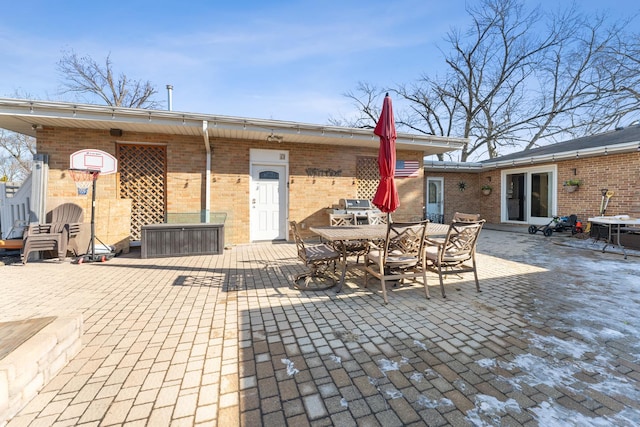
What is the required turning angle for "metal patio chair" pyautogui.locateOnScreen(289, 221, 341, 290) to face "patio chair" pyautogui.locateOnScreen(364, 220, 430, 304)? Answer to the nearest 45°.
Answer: approximately 45° to its right

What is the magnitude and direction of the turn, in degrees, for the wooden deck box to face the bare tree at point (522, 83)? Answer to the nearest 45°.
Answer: approximately 90° to its left

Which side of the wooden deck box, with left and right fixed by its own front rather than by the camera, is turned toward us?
front

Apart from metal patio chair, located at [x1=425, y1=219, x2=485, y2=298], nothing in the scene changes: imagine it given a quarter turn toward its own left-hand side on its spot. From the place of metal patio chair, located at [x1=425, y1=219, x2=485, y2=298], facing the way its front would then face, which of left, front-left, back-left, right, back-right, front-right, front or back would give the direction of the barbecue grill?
right

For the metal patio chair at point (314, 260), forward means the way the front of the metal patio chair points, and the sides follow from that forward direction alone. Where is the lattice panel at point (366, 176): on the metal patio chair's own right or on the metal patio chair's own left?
on the metal patio chair's own left

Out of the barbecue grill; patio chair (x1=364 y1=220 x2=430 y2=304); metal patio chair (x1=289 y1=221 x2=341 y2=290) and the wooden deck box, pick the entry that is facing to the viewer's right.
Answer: the metal patio chair

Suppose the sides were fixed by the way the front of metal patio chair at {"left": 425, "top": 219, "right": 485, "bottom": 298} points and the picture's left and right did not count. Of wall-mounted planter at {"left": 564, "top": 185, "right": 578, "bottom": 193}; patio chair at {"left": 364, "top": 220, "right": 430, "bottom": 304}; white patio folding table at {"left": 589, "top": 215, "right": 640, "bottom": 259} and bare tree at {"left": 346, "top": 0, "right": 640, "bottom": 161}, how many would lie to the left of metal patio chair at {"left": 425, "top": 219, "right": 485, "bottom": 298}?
1

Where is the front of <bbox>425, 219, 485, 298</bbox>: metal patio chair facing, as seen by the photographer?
facing away from the viewer and to the left of the viewer

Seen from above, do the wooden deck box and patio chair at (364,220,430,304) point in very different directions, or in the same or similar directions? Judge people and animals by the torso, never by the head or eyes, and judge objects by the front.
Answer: very different directions

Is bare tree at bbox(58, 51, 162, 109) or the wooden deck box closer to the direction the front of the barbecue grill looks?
the wooden deck box

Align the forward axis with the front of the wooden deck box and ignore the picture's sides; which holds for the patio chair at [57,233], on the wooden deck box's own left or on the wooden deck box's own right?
on the wooden deck box's own right

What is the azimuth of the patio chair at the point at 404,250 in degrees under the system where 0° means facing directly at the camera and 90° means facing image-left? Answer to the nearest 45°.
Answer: approximately 135°

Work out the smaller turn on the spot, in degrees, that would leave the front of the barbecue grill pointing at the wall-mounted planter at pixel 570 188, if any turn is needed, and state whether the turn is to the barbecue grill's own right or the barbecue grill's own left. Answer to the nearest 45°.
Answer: approximately 90° to the barbecue grill's own left

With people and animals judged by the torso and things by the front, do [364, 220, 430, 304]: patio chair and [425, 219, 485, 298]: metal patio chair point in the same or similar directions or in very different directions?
same or similar directions

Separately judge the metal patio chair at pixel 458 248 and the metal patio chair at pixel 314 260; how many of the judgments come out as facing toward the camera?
0

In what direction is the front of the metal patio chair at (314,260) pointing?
to the viewer's right

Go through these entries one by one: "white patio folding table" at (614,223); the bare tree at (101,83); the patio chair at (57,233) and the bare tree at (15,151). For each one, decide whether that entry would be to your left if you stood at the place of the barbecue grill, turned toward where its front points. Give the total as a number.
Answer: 1

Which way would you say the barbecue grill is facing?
toward the camera

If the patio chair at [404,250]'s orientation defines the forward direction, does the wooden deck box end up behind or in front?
in front
